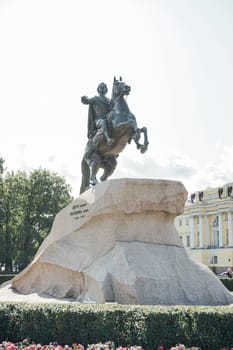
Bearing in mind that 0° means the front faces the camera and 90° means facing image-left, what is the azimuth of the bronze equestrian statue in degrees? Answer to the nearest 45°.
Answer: approximately 315°

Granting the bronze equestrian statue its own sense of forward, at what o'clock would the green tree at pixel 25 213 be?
The green tree is roughly at 7 o'clock from the bronze equestrian statue.
